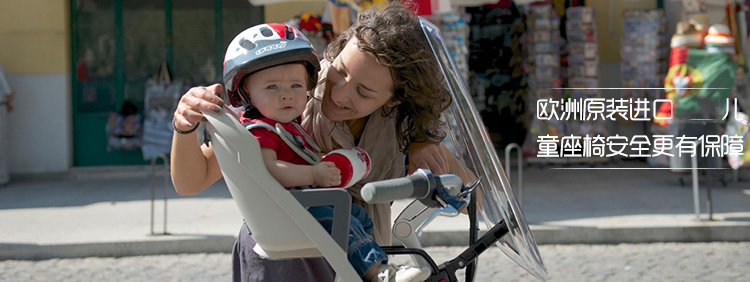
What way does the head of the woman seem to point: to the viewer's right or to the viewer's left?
to the viewer's left

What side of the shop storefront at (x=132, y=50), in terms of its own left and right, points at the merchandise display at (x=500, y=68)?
left

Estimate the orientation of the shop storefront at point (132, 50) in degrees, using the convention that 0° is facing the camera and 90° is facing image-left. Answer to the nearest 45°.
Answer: approximately 0°

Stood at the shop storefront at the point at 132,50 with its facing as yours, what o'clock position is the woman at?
The woman is roughly at 12 o'clock from the shop storefront.

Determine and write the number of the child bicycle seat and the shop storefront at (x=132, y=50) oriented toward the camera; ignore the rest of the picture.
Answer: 1

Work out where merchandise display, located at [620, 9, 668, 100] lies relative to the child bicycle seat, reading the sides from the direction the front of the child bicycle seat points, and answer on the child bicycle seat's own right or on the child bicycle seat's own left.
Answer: on the child bicycle seat's own left

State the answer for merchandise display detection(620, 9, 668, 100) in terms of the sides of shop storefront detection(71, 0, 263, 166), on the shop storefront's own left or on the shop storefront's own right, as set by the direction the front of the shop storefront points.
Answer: on the shop storefront's own left

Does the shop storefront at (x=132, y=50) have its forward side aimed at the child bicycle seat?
yes

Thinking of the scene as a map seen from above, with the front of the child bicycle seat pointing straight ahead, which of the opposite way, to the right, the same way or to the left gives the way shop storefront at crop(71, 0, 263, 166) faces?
to the right
